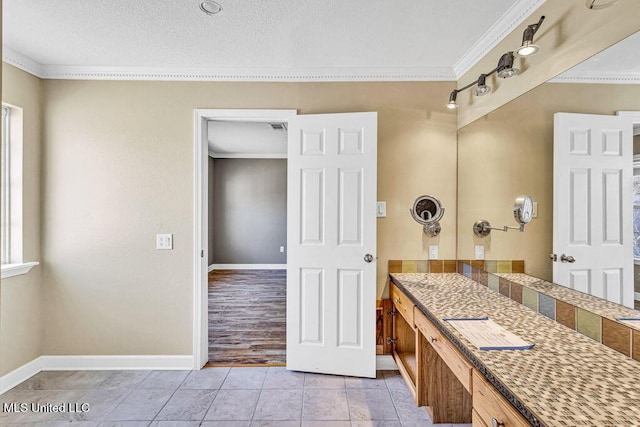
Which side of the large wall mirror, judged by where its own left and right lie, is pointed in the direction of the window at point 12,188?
front

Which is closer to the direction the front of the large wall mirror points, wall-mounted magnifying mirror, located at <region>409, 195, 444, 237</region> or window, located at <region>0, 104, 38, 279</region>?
the window

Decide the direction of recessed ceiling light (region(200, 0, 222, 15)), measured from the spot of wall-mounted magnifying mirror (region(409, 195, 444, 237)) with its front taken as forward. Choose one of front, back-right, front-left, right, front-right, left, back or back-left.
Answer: front-right

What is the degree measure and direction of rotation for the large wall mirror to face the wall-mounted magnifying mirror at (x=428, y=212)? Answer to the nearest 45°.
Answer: approximately 90° to its right

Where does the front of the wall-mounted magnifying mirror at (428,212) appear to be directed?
toward the camera

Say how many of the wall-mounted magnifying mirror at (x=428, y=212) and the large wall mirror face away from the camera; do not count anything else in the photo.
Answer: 0

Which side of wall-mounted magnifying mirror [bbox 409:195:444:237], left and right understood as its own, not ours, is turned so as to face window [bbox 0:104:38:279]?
right

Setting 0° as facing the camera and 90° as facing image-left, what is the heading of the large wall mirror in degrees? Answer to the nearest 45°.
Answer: approximately 45°
